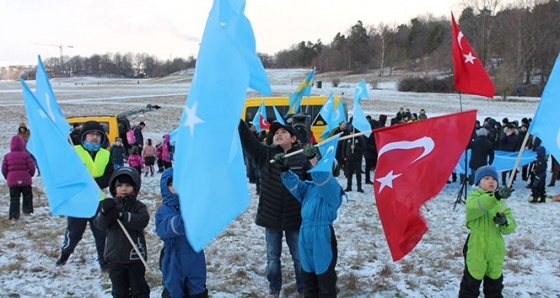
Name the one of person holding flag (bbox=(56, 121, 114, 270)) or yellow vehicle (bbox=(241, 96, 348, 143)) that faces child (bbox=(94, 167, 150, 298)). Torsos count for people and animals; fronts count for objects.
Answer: the person holding flag

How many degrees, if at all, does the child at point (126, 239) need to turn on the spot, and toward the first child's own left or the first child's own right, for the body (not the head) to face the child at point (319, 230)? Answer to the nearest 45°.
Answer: approximately 90° to the first child's own left
